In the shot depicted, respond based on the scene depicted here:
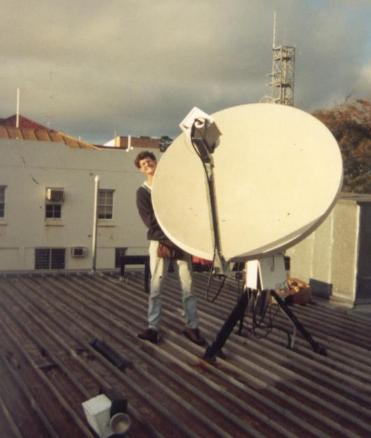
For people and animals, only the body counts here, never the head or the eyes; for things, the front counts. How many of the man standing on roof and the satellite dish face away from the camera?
0

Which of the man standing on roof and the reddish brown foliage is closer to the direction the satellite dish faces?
the man standing on roof

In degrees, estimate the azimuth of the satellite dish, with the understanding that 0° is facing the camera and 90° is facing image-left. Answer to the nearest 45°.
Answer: approximately 45°

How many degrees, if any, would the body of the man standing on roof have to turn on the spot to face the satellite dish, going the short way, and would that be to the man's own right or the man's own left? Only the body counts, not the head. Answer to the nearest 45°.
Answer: approximately 45° to the man's own left

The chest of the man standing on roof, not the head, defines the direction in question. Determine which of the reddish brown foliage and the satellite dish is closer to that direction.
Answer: the satellite dish

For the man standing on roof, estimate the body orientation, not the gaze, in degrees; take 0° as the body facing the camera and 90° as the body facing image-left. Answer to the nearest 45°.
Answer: approximately 0°

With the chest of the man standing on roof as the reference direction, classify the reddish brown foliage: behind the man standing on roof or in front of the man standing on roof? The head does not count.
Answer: behind
